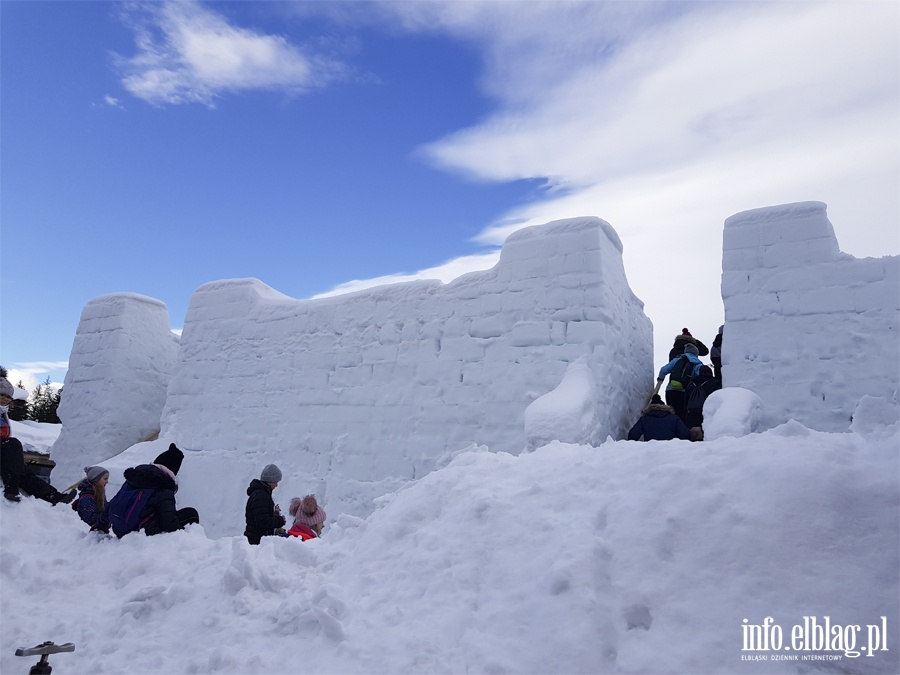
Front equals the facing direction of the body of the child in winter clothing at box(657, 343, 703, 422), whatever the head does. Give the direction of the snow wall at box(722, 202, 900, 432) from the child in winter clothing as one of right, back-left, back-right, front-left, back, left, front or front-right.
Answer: back-right

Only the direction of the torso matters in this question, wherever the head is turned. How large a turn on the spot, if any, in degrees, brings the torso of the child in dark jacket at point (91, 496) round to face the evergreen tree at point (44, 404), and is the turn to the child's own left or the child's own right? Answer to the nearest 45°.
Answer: approximately 90° to the child's own left

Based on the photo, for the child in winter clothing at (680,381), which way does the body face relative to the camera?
away from the camera
